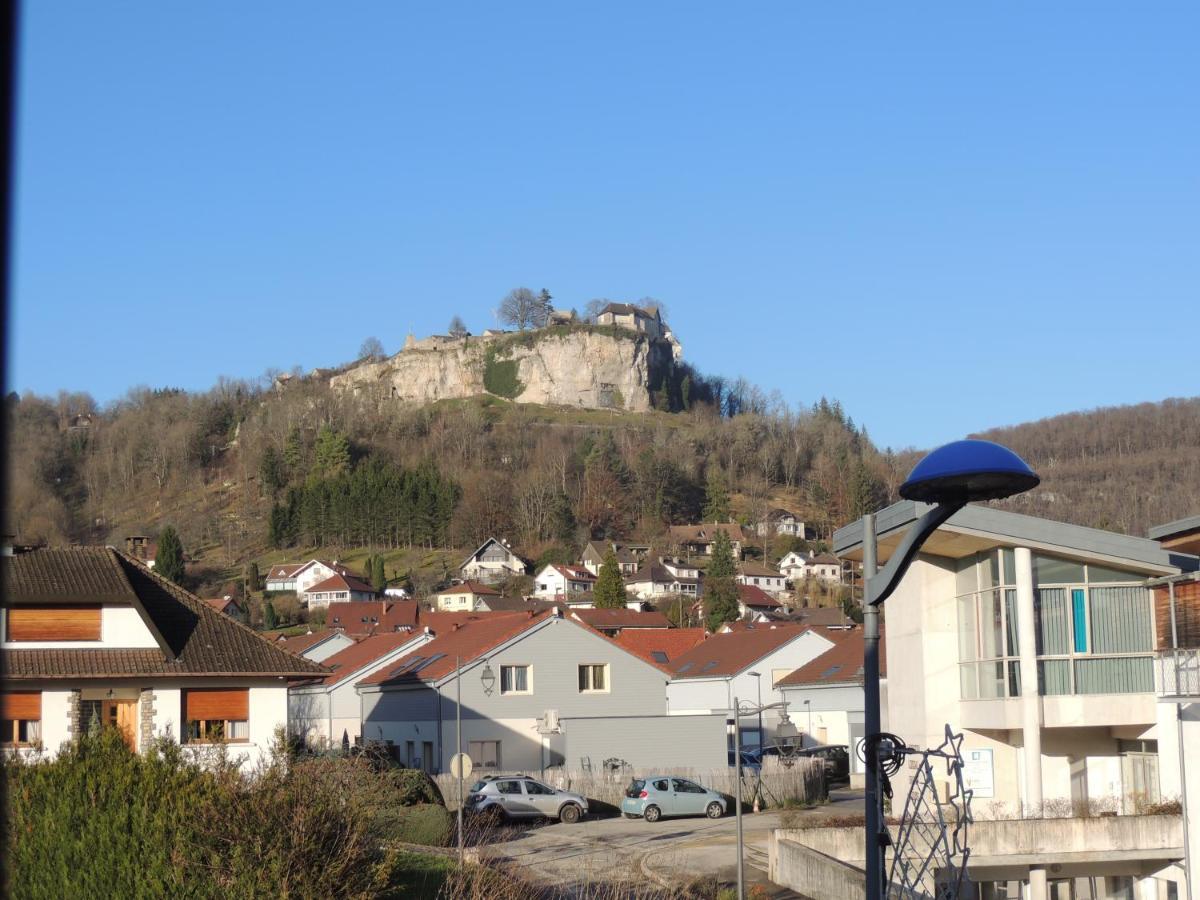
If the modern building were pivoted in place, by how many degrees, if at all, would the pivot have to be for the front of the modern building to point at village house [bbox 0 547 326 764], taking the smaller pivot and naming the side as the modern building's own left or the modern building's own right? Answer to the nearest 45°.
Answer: approximately 90° to the modern building's own right

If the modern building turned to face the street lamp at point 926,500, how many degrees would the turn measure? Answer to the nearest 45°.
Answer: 0° — it already faces it

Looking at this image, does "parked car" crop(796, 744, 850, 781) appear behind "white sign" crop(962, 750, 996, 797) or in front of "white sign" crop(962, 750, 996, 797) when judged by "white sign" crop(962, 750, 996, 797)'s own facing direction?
behind

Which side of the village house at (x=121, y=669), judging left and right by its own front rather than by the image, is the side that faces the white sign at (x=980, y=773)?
left

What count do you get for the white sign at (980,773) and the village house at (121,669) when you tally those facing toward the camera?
2

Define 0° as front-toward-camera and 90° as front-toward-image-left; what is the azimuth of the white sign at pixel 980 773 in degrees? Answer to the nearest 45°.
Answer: approximately 0°

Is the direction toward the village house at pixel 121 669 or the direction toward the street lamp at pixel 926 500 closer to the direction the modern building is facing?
the street lamp
